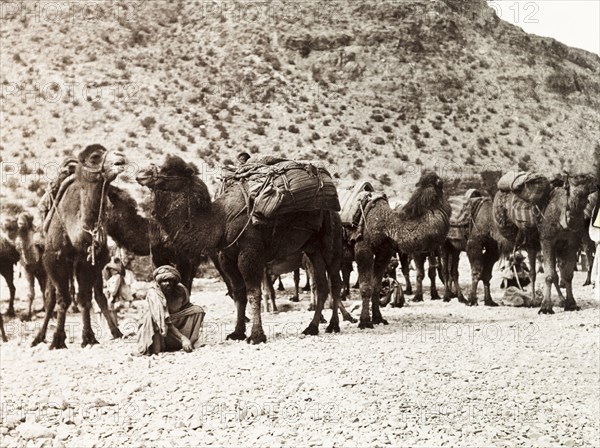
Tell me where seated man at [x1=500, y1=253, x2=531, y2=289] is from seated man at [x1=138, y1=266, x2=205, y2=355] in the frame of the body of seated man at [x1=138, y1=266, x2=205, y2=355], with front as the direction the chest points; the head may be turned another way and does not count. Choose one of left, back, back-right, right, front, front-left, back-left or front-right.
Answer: left

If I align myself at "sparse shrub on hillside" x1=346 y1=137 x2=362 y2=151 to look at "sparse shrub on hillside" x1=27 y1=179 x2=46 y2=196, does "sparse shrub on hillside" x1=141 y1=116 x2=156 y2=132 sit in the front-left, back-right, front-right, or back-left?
front-right

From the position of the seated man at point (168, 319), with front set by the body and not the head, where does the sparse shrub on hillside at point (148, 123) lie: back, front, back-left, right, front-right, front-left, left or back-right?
back-left

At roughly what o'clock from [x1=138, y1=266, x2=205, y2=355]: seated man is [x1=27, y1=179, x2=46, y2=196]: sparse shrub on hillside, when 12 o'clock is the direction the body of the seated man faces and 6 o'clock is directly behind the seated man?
The sparse shrub on hillside is roughly at 7 o'clock from the seated man.

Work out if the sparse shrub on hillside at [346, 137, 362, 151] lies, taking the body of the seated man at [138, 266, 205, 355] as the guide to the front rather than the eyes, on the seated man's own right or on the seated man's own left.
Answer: on the seated man's own left

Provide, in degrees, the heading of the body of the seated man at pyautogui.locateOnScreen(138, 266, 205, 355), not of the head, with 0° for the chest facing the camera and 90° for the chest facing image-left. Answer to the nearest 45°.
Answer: approximately 315°

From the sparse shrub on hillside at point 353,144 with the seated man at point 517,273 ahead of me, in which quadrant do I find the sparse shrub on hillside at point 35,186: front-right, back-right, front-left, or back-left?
front-right

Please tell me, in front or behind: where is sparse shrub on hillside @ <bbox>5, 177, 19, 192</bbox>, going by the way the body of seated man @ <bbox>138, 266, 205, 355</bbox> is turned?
behind

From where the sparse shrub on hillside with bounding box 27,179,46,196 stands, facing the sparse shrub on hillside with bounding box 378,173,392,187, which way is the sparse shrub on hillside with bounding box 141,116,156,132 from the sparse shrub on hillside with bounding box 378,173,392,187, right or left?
left
